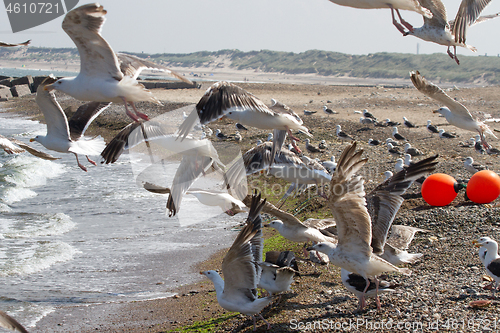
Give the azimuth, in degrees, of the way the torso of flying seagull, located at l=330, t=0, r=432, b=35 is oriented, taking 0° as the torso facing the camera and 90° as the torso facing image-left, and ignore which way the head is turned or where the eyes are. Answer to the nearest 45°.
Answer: approximately 90°

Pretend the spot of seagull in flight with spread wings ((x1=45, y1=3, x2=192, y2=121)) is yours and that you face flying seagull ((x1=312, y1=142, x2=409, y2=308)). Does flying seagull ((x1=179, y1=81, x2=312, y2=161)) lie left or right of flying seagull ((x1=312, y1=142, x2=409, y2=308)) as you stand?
left

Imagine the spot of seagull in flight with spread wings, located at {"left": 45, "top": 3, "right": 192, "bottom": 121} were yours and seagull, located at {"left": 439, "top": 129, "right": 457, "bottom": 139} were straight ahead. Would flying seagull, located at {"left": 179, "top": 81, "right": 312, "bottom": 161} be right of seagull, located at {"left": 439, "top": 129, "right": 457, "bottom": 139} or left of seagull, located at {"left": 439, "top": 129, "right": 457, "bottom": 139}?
right

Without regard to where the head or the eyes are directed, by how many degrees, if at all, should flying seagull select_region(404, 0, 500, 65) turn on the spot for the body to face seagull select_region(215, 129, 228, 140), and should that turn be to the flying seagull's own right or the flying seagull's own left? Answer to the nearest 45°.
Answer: approximately 45° to the flying seagull's own right

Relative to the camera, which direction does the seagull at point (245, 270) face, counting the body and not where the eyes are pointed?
to the viewer's left

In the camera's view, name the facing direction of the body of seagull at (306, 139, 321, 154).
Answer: to the viewer's left

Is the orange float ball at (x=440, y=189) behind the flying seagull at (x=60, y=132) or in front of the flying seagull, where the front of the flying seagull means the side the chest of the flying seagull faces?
behind

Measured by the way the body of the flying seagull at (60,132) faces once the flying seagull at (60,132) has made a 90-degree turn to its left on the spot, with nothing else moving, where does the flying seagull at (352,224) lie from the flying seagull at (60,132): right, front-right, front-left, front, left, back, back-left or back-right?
front-left

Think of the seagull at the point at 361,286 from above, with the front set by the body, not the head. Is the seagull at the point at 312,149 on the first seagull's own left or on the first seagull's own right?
on the first seagull's own right

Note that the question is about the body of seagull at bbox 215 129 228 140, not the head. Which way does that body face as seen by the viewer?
to the viewer's left
